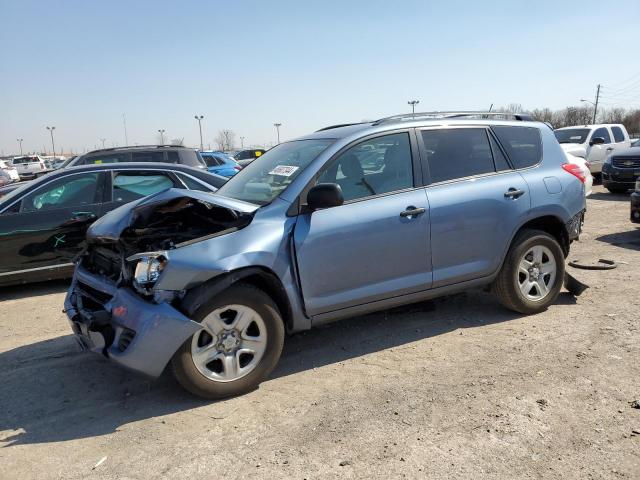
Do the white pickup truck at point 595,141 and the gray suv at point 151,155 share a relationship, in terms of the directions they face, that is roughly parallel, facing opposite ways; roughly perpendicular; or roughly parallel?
roughly parallel

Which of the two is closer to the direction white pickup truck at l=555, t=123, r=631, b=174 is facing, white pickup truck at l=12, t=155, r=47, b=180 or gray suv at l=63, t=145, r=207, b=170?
the gray suv

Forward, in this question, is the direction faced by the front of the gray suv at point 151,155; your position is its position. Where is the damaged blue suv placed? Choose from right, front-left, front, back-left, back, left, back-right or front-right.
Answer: left

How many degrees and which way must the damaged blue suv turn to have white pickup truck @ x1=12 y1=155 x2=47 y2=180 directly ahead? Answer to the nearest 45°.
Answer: approximately 90° to its right

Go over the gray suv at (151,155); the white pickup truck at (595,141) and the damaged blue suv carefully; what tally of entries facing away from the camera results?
0

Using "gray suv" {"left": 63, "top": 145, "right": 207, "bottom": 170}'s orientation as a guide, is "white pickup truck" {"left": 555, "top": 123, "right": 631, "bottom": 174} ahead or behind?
behind

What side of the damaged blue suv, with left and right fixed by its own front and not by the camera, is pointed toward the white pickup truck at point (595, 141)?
back

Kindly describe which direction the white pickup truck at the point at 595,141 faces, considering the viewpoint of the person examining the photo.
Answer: facing the viewer and to the left of the viewer

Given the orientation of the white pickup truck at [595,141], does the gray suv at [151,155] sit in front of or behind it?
in front
